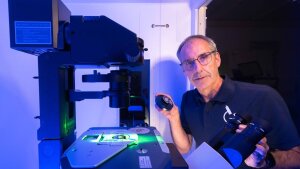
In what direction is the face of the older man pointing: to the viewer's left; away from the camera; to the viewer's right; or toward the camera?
toward the camera

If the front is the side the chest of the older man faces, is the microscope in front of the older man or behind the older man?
in front

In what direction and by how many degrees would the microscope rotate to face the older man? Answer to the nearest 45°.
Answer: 0° — it already faces them

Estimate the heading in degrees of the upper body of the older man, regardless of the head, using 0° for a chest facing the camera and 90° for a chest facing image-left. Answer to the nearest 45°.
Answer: approximately 45°

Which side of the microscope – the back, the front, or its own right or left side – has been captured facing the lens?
right

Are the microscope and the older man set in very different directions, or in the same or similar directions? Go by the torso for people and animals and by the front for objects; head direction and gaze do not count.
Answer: very different directions

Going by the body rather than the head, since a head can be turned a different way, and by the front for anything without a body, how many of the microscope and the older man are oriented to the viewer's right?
1
